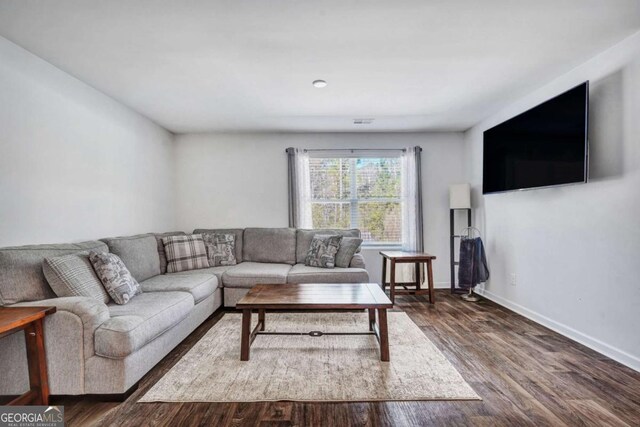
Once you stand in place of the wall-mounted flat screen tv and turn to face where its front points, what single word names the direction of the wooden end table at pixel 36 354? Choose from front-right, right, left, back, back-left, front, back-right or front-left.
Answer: front

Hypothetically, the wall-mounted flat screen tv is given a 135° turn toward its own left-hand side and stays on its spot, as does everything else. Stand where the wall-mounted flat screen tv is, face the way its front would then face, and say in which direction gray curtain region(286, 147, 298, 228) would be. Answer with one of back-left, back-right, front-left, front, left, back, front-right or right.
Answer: back

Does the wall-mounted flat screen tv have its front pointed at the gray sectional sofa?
yes

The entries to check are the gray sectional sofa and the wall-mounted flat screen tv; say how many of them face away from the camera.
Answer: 0

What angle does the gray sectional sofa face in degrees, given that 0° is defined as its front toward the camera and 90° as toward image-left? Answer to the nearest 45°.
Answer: approximately 315°

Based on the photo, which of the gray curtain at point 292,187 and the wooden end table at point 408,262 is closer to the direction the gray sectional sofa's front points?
the wooden end table

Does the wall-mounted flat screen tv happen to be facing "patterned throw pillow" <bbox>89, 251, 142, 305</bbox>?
yes

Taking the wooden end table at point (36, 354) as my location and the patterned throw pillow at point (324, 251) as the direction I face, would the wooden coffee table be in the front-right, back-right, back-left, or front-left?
front-right

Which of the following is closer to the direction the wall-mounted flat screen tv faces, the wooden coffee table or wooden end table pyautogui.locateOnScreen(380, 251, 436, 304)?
the wooden coffee table

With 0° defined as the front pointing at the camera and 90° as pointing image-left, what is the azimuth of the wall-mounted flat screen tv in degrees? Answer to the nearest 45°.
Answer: approximately 45°
